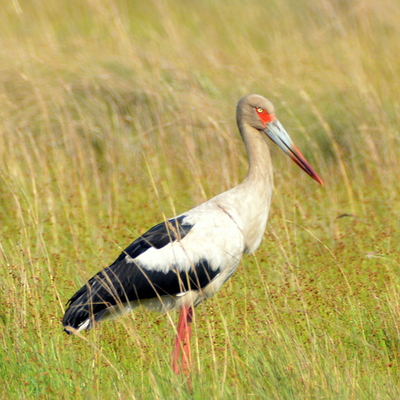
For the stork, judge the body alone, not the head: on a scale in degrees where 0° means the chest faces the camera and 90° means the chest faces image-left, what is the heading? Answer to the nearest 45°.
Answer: approximately 270°
